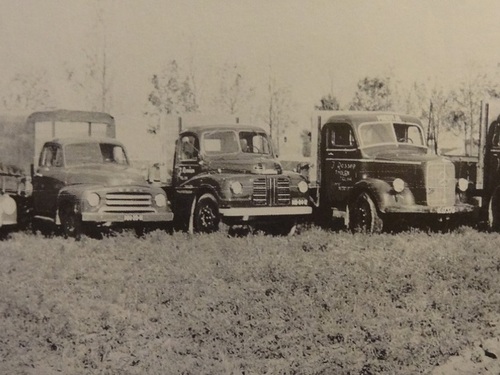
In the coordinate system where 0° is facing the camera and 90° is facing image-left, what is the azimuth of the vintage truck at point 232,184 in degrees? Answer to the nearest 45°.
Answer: approximately 315°
